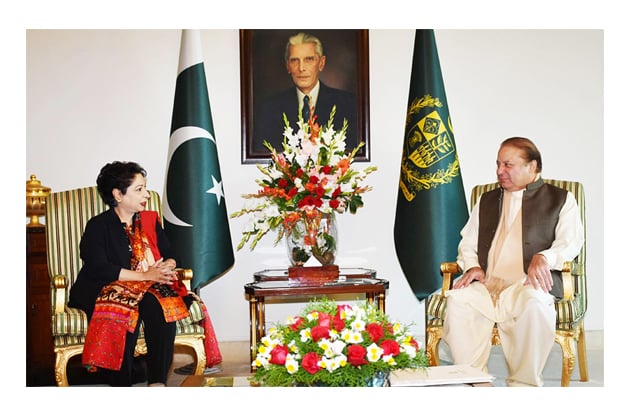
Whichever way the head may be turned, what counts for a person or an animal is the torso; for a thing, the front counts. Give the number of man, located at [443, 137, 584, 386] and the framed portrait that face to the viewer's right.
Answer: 0

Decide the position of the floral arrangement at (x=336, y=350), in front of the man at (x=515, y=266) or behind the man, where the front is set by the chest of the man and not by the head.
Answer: in front

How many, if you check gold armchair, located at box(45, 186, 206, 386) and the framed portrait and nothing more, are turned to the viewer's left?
0

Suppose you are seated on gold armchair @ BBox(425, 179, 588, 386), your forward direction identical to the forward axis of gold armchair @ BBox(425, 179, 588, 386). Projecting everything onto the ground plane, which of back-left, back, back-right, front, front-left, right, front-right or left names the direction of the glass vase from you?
front-right

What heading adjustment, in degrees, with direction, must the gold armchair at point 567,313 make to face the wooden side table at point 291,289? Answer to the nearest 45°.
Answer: approximately 45° to its right

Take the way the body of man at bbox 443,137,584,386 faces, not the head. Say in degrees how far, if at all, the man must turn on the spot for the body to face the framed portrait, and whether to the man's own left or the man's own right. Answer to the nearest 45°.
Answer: approximately 90° to the man's own right

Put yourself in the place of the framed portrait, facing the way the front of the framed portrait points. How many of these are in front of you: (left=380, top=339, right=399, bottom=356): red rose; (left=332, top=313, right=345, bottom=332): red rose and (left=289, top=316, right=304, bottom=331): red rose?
3

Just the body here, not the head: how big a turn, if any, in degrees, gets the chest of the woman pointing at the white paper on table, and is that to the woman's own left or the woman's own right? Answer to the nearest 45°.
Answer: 0° — they already face it

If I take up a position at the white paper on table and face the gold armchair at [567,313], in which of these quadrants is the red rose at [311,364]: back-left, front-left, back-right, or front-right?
back-left

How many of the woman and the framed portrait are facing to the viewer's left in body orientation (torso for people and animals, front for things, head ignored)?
0

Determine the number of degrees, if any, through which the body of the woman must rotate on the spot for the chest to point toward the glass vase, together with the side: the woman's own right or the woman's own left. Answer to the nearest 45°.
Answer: approximately 45° to the woman's own left
